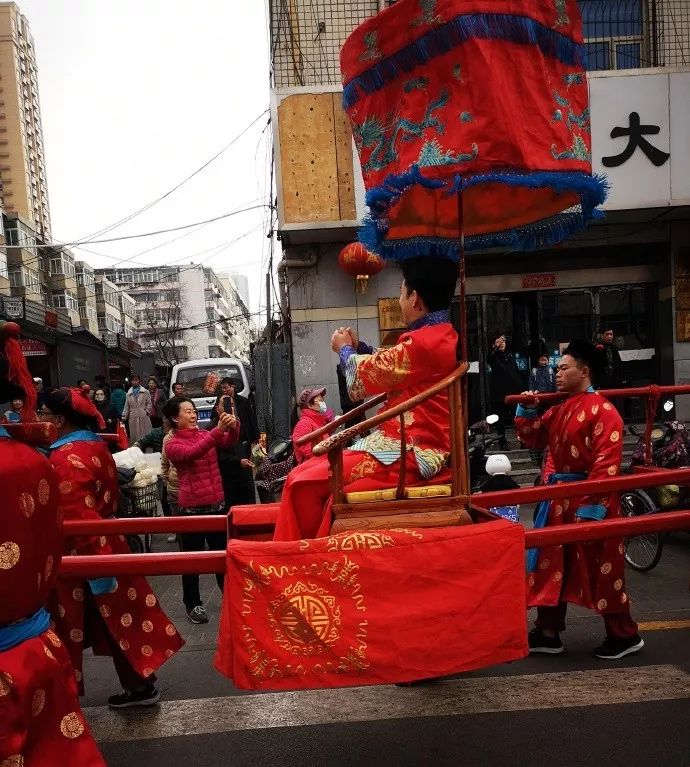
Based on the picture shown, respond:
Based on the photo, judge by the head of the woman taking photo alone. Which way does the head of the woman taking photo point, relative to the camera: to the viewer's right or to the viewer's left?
to the viewer's right

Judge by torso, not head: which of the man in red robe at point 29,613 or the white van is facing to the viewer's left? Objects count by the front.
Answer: the man in red robe

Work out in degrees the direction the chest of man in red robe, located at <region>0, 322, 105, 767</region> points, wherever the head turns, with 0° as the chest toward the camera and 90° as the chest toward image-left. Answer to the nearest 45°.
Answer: approximately 90°

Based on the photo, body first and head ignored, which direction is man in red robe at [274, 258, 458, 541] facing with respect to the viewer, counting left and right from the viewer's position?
facing to the left of the viewer

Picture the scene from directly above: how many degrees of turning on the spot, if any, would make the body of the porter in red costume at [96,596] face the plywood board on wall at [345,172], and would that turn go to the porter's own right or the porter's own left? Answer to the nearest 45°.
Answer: approximately 135° to the porter's own right

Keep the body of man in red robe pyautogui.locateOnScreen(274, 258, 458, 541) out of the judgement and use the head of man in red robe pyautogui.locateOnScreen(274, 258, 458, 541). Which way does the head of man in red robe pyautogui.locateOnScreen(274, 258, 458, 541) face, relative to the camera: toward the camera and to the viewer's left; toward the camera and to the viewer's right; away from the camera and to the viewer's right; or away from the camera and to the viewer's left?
away from the camera and to the viewer's left

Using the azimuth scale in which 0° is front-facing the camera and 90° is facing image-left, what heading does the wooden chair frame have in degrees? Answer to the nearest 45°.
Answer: approximately 90°
